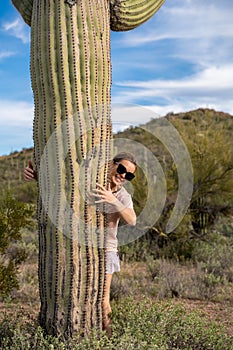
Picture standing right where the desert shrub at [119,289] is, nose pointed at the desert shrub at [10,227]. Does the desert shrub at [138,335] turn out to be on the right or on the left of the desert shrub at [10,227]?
left

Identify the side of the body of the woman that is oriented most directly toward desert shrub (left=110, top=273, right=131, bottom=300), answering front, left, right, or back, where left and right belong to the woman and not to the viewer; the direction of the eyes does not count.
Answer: back

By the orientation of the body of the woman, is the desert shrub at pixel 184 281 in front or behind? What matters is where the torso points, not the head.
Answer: behind

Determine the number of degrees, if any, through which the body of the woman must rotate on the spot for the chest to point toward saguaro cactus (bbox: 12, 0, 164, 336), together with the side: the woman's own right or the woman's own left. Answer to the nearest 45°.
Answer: approximately 45° to the woman's own right

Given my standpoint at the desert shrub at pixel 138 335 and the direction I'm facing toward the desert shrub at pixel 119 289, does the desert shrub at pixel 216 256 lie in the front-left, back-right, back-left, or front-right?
front-right

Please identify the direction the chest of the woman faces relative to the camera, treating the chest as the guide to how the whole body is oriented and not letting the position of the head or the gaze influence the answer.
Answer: toward the camera

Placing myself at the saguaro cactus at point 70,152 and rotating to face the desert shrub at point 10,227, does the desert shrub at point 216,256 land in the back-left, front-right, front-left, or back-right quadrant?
front-right

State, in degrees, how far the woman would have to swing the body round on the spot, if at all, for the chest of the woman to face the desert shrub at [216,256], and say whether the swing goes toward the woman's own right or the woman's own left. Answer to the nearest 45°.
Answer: approximately 135° to the woman's own left
